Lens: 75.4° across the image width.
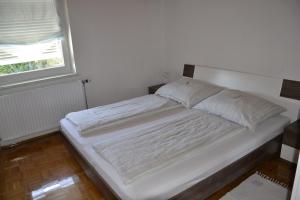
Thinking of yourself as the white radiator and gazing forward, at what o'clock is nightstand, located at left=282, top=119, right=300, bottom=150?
The nightstand is roughly at 12 o'clock from the white radiator.

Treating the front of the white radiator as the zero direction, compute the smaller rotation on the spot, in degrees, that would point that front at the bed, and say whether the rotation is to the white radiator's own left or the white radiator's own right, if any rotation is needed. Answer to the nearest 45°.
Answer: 0° — it already faces it

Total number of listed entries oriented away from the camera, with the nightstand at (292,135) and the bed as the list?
0

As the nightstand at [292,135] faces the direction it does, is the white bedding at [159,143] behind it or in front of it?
in front

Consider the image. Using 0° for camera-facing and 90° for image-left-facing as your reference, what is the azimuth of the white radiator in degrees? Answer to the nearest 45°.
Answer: approximately 315°

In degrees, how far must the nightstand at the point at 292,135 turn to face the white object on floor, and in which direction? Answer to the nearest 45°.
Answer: approximately 45° to its left

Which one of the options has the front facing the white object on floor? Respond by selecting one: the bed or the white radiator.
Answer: the white radiator

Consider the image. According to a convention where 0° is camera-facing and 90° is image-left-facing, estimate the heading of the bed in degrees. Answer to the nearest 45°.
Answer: approximately 45°

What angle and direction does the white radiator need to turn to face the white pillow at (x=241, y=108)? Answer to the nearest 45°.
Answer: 0° — it already faces it

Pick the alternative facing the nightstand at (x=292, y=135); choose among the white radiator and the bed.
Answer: the white radiator

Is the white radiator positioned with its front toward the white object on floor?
yes
